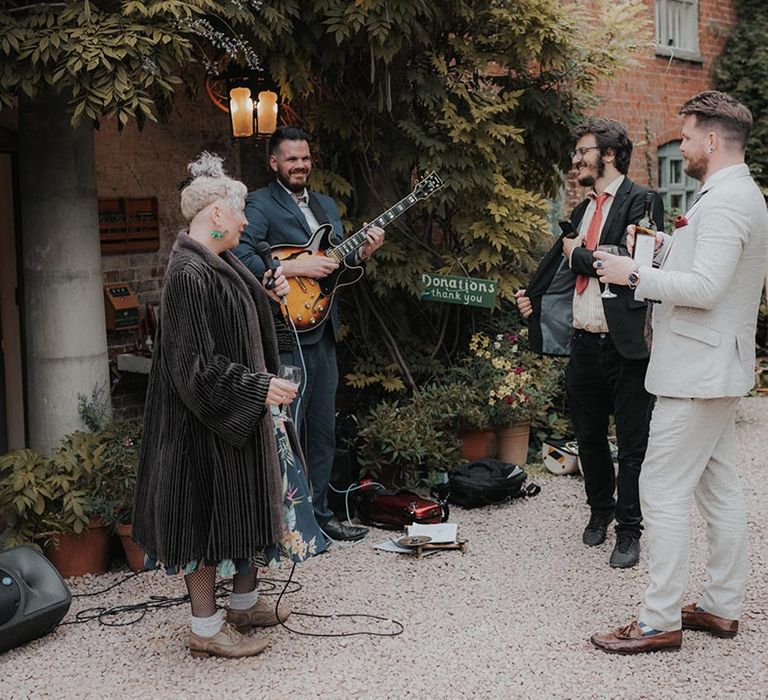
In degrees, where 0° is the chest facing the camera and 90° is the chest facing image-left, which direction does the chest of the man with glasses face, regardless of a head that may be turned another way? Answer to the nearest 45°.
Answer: approximately 45°

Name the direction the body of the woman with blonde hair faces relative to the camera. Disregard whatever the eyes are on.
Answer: to the viewer's right

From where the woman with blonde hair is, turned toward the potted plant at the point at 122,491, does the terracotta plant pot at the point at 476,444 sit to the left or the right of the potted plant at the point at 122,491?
right

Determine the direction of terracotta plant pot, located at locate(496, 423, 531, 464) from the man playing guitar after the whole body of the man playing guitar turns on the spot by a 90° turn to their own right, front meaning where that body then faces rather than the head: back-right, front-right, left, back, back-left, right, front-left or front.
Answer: back

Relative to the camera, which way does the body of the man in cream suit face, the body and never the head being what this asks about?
to the viewer's left

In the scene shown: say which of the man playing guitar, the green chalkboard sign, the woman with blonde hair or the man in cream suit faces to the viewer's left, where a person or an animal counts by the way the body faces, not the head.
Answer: the man in cream suit

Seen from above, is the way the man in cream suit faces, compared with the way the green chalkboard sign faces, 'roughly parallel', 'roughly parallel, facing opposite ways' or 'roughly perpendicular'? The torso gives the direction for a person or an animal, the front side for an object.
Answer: roughly perpendicular

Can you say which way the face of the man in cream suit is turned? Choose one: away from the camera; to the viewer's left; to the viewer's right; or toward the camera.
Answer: to the viewer's left

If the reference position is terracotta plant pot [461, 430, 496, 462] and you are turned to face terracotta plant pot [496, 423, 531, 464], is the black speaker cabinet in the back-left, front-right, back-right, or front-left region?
back-right

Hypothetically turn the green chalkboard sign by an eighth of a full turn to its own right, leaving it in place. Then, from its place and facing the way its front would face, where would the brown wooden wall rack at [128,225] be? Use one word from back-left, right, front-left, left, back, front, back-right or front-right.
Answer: front-right
